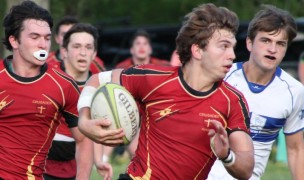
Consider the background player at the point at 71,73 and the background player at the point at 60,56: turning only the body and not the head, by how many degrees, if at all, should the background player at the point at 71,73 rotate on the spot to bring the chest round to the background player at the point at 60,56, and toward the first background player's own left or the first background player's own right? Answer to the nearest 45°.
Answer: approximately 180°

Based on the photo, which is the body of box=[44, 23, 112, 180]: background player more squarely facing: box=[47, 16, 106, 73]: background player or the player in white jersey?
the player in white jersey

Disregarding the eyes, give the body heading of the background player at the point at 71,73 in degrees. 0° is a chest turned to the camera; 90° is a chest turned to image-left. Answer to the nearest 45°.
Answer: approximately 0°

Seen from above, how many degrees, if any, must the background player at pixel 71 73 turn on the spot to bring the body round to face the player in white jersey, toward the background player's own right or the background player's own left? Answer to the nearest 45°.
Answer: approximately 45° to the background player's own left

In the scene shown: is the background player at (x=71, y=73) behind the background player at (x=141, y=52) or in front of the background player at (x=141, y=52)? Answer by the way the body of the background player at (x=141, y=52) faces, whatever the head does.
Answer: in front

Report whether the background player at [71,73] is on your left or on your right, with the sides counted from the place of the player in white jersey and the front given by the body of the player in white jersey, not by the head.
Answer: on your right
